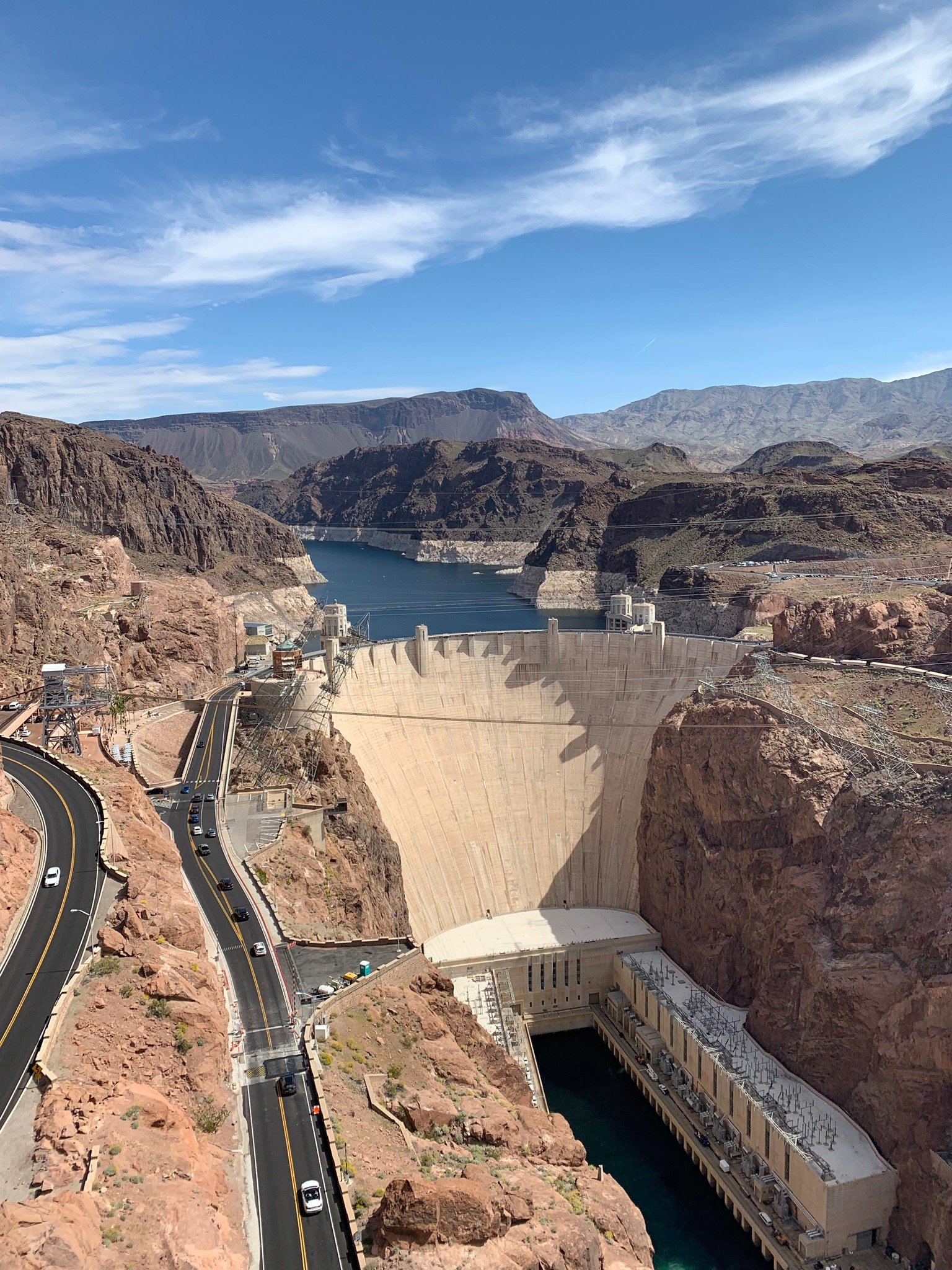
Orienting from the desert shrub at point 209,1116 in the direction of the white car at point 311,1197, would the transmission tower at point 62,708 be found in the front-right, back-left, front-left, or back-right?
back-left

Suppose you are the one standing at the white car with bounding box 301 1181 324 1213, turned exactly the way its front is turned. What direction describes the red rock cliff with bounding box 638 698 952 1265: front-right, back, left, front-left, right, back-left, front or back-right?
front-right

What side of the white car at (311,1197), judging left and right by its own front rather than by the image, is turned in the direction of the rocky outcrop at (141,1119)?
left

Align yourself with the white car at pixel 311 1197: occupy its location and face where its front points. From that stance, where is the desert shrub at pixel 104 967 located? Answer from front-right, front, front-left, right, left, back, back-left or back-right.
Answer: front-left

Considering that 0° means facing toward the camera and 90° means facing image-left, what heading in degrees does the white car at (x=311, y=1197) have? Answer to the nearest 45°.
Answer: approximately 180°

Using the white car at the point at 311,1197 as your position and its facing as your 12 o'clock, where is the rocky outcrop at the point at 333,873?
The rocky outcrop is roughly at 12 o'clock from the white car.

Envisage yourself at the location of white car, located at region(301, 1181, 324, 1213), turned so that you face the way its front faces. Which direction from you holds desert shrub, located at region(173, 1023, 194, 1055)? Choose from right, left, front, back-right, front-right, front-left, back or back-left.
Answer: front-left

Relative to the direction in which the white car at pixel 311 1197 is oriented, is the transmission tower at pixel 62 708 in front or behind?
in front
